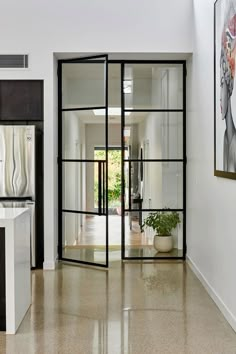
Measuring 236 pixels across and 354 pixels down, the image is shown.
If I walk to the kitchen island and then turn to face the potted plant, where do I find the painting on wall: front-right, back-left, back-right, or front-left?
front-right

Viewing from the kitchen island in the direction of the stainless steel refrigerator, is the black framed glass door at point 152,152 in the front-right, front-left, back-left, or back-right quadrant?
front-right

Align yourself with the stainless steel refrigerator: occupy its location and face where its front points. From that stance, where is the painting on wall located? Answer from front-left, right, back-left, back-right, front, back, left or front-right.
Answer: front-left

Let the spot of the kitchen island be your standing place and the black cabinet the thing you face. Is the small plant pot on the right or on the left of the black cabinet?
right

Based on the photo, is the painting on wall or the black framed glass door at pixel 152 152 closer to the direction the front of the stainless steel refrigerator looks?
the painting on wall

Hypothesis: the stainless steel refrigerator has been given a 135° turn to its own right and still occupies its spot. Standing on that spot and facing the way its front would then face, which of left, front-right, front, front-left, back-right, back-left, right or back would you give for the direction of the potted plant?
back-right

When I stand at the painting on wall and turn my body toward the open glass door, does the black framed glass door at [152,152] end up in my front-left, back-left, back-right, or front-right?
front-right

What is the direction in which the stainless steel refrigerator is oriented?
toward the camera

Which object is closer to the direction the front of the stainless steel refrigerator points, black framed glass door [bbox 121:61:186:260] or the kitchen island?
the kitchen island

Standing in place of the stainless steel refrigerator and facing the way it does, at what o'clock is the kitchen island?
The kitchen island is roughly at 12 o'clock from the stainless steel refrigerator.

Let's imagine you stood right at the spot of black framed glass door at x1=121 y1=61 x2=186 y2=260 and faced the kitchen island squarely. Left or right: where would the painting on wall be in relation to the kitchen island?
left

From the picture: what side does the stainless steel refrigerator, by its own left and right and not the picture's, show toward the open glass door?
left

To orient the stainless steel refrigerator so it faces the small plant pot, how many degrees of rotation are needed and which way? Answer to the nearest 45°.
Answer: approximately 90° to its left

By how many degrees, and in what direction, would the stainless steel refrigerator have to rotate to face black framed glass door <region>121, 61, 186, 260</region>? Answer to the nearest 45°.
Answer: approximately 90° to its left
